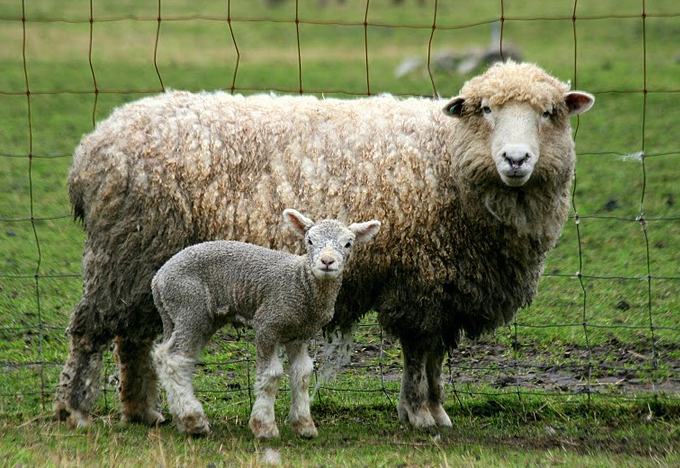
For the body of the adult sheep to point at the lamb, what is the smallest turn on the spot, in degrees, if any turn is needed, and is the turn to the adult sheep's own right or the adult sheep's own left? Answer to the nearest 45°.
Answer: approximately 135° to the adult sheep's own right

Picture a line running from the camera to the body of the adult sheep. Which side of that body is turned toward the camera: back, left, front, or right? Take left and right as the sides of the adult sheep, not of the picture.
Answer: right

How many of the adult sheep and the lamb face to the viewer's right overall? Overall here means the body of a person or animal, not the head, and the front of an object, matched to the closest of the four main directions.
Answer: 2

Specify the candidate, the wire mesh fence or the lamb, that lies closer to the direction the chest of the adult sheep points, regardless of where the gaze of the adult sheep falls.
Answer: the wire mesh fence

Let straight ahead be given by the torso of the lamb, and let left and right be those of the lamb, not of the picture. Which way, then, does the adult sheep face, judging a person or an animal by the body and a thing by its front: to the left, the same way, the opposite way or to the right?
the same way

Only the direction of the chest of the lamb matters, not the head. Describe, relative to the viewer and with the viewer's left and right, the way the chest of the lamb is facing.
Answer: facing to the right of the viewer
